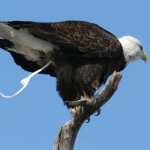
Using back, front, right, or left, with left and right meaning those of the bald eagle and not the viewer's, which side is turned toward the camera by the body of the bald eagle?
right
